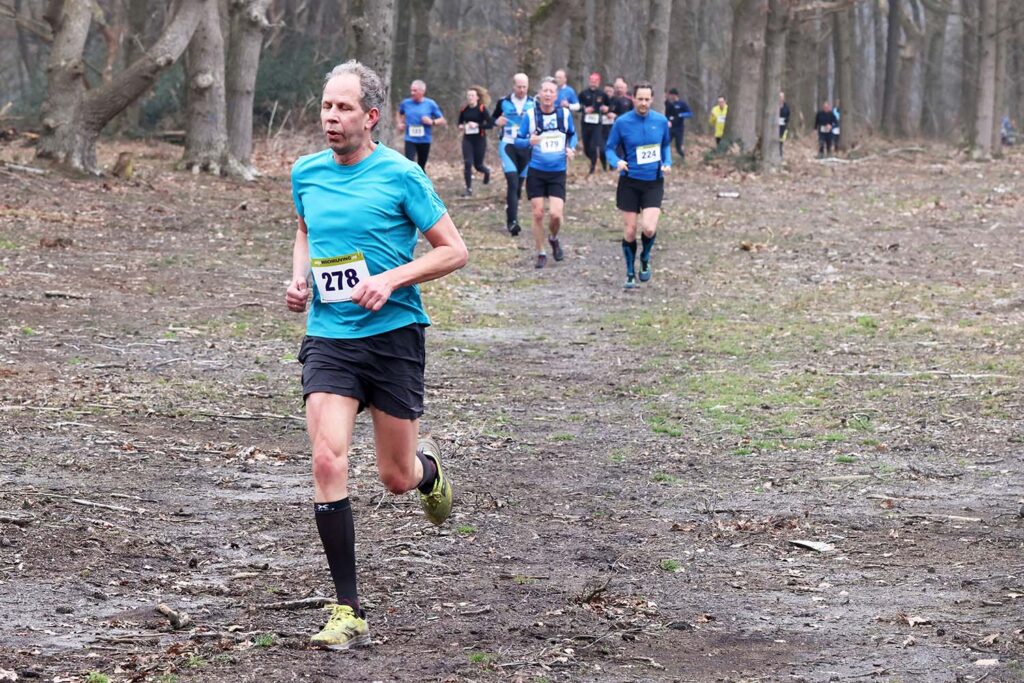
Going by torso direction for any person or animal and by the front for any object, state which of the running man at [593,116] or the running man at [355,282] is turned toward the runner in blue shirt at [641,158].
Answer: the running man at [593,116]

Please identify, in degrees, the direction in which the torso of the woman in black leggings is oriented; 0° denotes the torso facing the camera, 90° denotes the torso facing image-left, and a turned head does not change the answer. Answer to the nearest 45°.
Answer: approximately 45°

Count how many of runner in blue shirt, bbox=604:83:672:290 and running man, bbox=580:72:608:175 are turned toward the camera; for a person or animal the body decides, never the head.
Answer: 2

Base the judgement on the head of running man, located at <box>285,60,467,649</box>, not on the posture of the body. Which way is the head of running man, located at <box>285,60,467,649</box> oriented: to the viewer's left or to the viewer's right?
to the viewer's left

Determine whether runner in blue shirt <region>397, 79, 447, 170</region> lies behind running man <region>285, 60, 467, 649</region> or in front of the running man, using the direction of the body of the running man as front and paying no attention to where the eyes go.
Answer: behind

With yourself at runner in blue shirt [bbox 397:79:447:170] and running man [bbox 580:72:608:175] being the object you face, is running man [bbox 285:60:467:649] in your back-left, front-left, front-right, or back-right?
back-right

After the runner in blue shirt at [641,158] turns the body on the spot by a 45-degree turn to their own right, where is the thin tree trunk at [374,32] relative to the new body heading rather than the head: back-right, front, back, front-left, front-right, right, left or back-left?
right

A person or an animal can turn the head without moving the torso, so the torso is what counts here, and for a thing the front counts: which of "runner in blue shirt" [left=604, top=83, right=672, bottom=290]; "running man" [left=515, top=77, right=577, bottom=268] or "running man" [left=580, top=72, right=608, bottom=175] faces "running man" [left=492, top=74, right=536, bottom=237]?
"running man" [left=580, top=72, right=608, bottom=175]

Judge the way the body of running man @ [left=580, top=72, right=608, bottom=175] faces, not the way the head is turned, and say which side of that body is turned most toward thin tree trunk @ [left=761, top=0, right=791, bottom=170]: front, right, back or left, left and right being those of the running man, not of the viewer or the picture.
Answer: left
